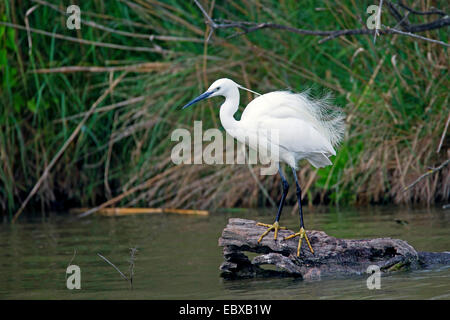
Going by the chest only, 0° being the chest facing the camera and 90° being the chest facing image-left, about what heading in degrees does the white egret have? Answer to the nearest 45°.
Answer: approximately 90°
